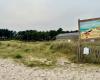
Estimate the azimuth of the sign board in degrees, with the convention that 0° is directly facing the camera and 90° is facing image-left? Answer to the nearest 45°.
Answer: approximately 0°
